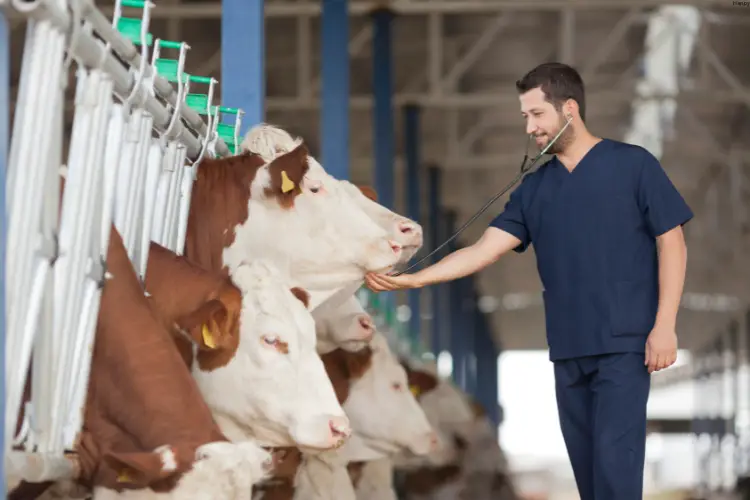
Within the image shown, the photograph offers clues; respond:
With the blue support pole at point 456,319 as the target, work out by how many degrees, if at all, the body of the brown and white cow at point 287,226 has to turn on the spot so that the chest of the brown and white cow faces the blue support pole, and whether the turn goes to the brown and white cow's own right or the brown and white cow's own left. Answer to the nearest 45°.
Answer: approximately 90° to the brown and white cow's own left

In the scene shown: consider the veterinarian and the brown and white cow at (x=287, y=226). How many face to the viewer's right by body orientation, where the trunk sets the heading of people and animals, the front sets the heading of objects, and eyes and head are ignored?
1

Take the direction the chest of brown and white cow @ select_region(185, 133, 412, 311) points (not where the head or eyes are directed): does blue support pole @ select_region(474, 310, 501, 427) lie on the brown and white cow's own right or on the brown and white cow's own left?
on the brown and white cow's own left

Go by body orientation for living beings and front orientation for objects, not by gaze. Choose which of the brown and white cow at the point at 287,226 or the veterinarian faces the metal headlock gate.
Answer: the veterinarian

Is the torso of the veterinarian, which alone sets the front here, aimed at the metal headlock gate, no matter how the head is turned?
yes

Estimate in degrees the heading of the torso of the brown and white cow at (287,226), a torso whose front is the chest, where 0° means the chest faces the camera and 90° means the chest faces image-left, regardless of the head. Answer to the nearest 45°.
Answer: approximately 270°

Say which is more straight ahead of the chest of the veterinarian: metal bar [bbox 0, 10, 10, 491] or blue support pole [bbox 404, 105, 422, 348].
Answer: the metal bar

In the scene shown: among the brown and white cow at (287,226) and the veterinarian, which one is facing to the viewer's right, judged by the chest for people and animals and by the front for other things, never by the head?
the brown and white cow

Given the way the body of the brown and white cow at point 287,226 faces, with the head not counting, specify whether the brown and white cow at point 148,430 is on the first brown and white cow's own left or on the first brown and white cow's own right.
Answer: on the first brown and white cow's own right

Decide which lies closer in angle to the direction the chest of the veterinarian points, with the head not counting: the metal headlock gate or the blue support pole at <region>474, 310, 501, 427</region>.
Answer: the metal headlock gate
